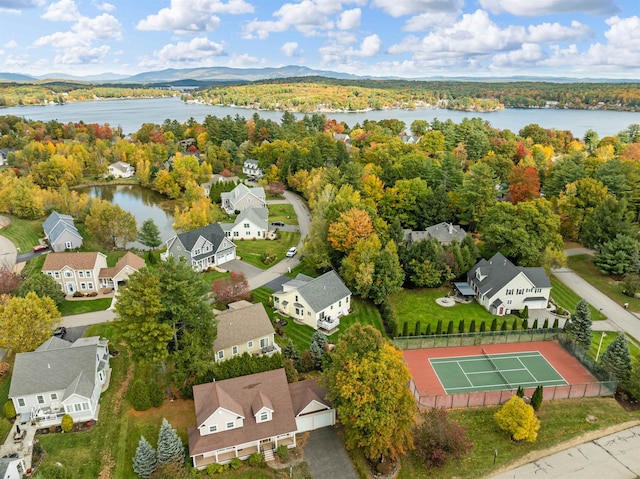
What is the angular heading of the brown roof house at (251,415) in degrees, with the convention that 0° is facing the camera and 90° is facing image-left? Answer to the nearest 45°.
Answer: approximately 0°

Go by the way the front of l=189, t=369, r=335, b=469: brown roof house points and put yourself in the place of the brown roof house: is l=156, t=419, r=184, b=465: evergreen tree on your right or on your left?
on your right

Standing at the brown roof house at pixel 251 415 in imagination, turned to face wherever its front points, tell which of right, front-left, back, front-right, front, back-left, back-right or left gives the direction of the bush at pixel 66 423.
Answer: right

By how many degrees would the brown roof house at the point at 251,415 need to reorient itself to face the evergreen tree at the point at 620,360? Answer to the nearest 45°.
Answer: approximately 90° to its left

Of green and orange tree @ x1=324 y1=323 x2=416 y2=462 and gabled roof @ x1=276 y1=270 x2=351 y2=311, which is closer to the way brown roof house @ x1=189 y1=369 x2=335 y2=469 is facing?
the green and orange tree
